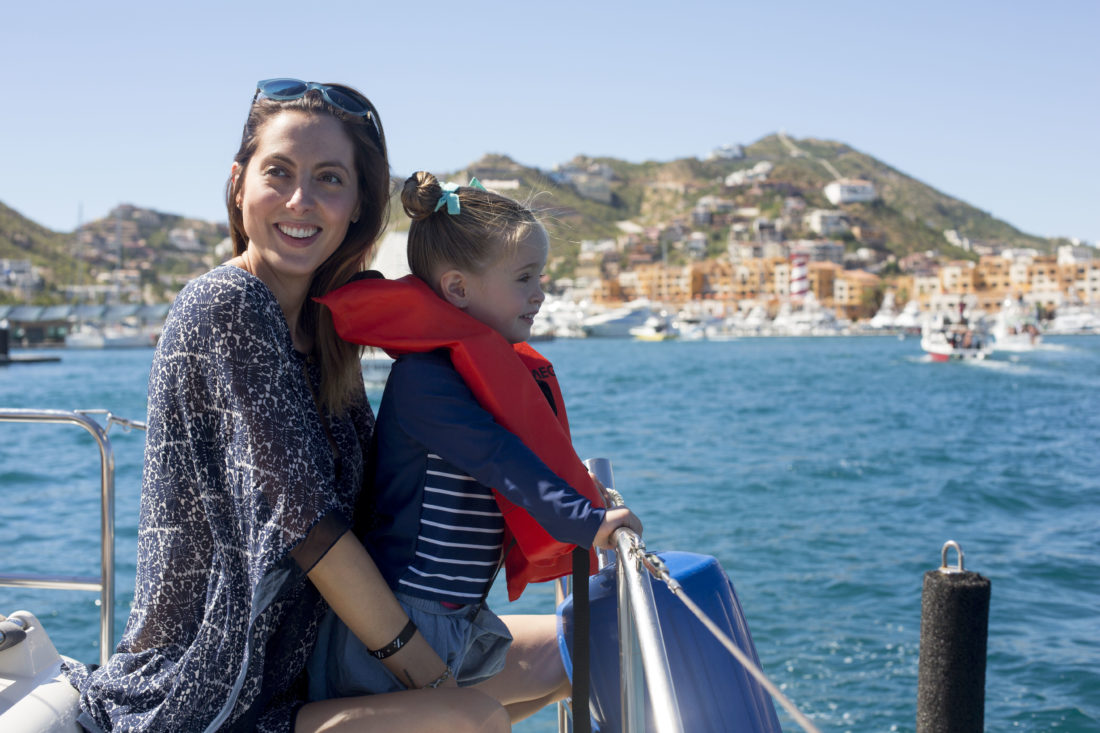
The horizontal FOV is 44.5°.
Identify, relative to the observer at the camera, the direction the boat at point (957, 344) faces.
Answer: facing to the left of the viewer

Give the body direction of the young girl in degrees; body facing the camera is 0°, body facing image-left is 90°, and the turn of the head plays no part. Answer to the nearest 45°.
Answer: approximately 270°

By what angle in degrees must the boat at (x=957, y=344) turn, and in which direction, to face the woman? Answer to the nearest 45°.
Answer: approximately 90° to its left

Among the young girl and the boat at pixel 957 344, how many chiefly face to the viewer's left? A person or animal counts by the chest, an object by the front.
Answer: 1

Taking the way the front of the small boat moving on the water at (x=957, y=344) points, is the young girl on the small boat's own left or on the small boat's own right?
on the small boat's own left

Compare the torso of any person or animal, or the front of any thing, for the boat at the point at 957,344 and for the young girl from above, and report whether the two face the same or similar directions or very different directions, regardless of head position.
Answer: very different directions

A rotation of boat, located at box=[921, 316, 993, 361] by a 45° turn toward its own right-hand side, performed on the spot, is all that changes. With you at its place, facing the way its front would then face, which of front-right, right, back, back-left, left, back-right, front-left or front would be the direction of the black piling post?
back-left

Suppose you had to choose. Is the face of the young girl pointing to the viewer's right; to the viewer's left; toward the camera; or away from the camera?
to the viewer's right

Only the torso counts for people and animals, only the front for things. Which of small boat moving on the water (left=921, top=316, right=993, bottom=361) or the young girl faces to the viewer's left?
the small boat moving on the water
